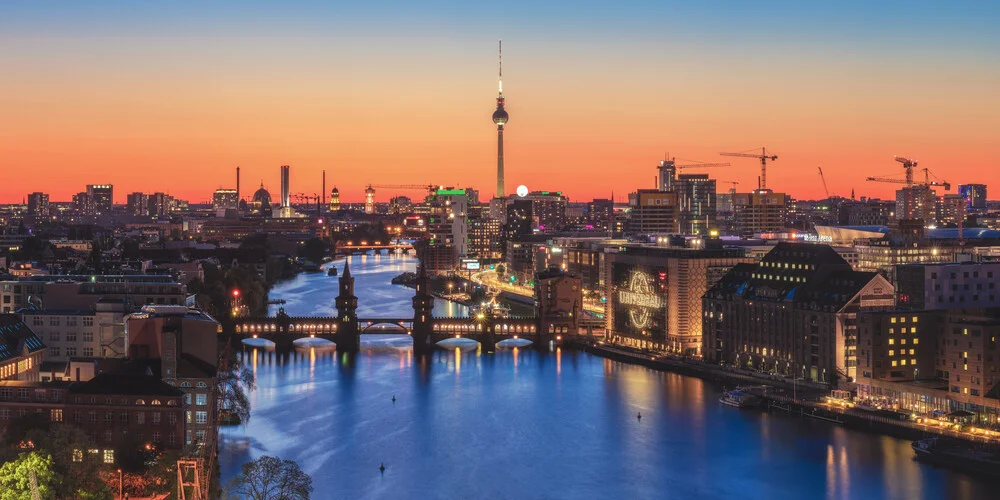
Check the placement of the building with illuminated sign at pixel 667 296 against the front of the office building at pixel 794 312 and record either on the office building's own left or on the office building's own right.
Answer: on the office building's own right

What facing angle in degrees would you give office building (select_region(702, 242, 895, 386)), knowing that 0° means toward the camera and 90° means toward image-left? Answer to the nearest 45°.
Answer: approximately 45°

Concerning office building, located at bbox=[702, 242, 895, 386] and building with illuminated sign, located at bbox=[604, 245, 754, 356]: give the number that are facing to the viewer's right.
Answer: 0

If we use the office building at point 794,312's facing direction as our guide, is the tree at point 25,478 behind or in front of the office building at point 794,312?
in front

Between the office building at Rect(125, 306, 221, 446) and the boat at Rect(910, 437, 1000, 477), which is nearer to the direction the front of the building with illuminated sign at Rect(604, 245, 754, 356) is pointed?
the office building

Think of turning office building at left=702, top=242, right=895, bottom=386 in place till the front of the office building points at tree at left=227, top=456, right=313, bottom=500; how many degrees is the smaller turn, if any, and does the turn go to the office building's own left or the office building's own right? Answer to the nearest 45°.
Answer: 0° — it already faces it

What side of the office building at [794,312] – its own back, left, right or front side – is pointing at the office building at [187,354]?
front

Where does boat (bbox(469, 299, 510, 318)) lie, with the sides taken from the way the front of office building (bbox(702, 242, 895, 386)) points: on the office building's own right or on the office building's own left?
on the office building's own right

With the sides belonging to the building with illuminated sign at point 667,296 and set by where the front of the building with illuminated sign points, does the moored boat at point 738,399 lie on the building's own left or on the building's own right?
on the building's own left

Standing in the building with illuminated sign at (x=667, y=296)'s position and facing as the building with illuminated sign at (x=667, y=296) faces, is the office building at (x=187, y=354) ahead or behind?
ahead
